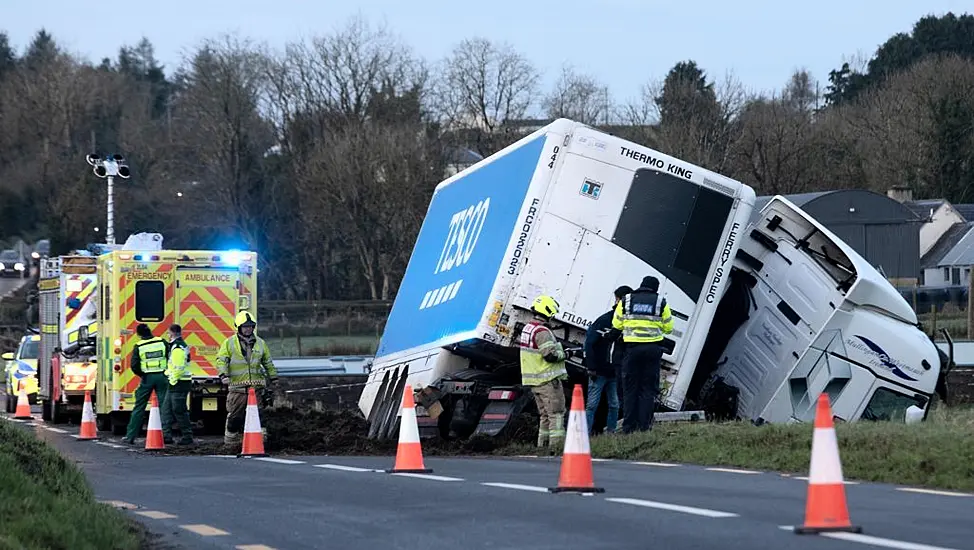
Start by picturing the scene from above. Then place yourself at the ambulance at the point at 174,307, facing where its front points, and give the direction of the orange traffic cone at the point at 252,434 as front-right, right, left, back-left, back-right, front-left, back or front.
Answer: back

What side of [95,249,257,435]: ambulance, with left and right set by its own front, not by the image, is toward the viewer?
back

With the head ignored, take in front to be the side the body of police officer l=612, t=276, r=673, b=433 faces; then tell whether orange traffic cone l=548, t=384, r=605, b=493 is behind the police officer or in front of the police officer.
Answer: behind

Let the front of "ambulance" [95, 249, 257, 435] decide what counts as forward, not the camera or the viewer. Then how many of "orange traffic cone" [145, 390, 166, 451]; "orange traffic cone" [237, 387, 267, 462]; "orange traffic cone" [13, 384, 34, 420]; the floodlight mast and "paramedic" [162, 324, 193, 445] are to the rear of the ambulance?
3

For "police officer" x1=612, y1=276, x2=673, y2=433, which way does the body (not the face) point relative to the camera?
away from the camera

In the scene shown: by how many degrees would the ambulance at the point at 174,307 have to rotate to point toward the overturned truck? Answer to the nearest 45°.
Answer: approximately 135° to its right

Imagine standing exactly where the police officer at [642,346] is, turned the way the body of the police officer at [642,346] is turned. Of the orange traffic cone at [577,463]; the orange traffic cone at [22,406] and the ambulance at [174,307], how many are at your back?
1

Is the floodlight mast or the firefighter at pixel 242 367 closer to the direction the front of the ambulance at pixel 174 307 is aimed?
the floodlight mast

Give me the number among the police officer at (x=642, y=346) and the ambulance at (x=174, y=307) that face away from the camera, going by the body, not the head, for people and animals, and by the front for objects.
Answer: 2

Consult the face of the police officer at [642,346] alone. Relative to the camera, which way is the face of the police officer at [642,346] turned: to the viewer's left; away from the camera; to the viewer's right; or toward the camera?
away from the camera

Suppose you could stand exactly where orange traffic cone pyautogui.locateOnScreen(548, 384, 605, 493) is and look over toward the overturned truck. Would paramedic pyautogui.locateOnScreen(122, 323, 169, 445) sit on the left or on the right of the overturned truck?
left

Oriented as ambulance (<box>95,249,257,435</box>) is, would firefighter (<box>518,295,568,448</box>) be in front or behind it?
behind

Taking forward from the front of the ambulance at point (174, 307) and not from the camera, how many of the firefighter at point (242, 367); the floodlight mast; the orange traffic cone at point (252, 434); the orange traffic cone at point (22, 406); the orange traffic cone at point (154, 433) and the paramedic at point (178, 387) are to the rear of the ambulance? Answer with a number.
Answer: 4

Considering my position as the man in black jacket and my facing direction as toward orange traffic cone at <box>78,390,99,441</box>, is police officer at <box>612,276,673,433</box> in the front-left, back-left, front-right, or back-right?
back-left
